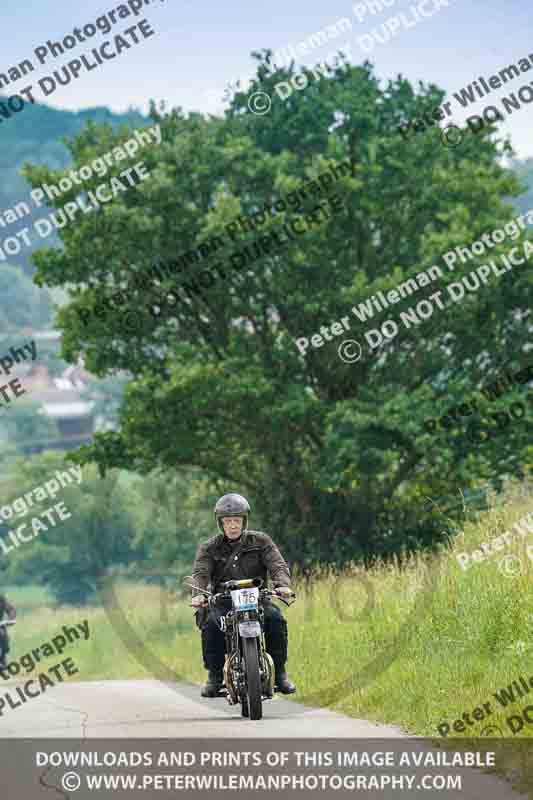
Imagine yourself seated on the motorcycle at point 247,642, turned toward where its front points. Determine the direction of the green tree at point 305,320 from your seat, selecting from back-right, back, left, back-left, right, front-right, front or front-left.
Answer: back

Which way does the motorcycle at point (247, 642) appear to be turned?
toward the camera

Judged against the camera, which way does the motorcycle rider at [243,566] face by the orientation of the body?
toward the camera

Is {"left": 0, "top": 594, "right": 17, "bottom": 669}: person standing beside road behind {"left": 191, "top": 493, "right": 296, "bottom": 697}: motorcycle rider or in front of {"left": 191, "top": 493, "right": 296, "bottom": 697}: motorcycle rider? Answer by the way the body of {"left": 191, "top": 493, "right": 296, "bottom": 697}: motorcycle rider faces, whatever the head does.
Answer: behind

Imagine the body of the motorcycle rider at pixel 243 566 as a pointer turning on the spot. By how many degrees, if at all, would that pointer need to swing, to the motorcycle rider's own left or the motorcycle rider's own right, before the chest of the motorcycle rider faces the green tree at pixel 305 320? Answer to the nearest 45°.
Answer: approximately 180°
